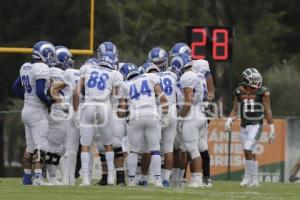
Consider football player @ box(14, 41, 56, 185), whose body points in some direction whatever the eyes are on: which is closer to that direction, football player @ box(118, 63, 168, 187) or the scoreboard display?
the scoreboard display

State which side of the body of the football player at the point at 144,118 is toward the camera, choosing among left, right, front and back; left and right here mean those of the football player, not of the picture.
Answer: back

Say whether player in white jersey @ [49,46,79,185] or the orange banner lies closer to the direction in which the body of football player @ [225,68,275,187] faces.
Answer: the player in white jersey

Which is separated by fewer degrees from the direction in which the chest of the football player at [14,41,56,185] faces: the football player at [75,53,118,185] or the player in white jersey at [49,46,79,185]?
the player in white jersey

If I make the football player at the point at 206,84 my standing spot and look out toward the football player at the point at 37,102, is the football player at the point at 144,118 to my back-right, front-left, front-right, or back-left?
front-left

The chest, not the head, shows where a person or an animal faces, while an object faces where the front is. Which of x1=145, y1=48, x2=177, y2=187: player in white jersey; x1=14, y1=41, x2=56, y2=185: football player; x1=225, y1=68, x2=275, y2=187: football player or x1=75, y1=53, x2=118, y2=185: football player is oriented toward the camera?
x1=225, y1=68, x2=275, y2=187: football player

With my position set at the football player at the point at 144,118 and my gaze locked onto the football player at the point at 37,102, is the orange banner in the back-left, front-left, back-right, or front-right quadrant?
back-right

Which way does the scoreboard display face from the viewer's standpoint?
toward the camera

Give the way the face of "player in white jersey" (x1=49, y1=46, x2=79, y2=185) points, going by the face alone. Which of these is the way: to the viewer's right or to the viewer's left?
to the viewer's right

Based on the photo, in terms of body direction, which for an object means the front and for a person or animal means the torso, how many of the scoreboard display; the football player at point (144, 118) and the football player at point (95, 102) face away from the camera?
2

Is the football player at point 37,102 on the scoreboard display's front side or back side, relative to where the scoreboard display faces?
on the front side

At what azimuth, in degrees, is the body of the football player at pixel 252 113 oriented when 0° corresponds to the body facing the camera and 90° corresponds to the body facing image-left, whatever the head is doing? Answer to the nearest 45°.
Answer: approximately 0°

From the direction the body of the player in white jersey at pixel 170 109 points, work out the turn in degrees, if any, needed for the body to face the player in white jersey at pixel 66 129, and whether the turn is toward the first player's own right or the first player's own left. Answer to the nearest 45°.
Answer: approximately 45° to the first player's own left

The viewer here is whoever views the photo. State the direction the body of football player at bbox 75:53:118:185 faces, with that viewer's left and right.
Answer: facing away from the viewer

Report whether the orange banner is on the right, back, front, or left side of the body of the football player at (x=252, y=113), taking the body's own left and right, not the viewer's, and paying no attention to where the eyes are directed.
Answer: back

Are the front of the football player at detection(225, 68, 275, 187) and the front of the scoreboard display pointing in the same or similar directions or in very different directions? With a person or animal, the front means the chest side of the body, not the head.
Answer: same or similar directions
